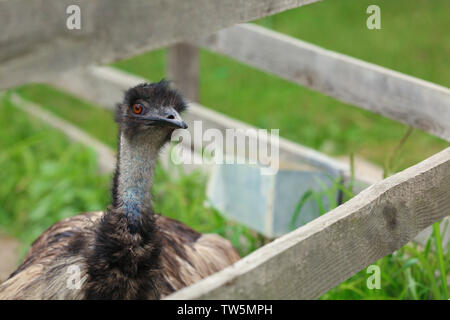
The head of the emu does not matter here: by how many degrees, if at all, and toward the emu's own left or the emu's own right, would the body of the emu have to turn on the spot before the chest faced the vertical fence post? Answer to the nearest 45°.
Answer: approximately 180°

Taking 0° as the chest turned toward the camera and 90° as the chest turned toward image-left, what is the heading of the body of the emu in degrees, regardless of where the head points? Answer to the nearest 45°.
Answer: approximately 0°

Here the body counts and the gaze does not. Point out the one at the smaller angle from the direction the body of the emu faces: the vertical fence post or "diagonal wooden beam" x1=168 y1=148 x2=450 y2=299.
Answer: the diagonal wooden beam
